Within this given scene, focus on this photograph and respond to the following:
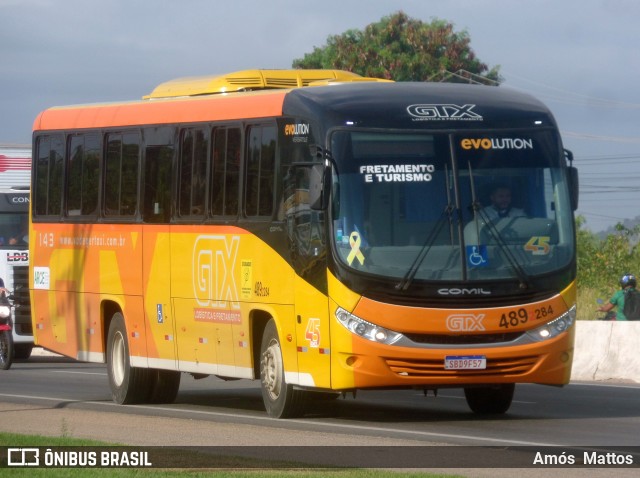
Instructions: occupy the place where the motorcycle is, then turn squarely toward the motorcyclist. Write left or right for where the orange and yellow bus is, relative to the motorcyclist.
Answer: right

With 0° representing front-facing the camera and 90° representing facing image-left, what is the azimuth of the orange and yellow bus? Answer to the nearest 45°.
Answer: approximately 315°

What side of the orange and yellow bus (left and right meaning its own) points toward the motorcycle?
back

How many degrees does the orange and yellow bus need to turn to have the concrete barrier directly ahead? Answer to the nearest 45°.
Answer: approximately 90° to its left

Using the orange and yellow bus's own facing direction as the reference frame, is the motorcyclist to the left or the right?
on its left
